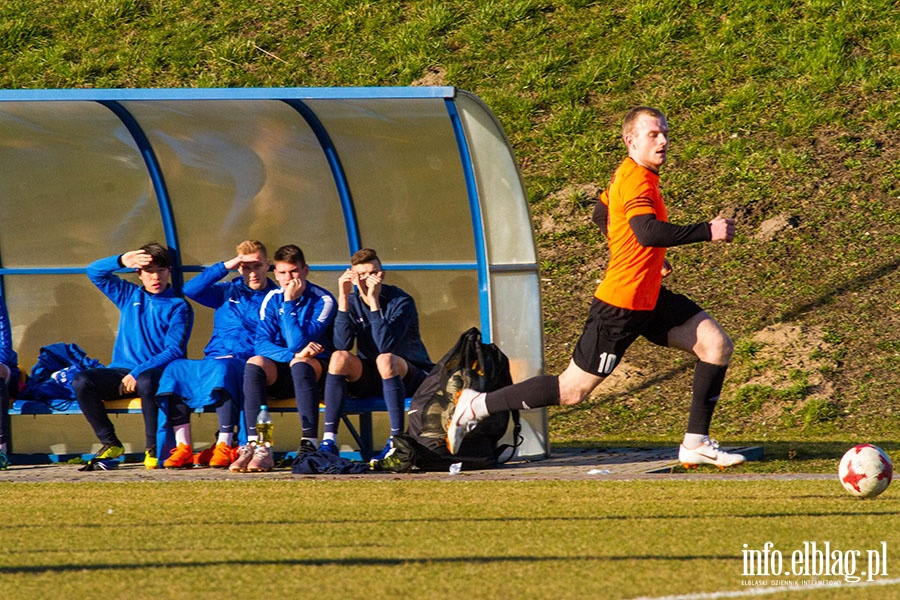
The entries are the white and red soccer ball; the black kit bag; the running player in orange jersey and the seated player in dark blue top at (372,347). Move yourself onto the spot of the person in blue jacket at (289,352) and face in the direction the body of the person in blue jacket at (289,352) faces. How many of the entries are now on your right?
0

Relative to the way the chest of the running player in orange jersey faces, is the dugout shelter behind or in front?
behind

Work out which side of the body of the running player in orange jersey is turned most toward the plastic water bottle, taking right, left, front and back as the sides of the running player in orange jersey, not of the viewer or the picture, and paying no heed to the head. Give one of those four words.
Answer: back

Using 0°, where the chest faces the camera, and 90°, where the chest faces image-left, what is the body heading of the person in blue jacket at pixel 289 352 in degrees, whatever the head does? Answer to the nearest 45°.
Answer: approximately 0°

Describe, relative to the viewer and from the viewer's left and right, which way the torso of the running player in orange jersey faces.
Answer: facing to the right of the viewer

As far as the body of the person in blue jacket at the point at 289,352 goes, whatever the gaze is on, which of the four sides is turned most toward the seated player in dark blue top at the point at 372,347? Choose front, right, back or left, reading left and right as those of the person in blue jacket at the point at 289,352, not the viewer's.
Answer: left

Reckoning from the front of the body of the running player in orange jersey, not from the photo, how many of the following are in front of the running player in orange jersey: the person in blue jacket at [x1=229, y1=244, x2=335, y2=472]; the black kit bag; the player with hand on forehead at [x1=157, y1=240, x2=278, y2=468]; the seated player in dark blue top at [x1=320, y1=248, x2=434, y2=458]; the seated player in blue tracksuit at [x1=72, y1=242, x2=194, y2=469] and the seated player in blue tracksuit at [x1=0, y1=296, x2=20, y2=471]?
0

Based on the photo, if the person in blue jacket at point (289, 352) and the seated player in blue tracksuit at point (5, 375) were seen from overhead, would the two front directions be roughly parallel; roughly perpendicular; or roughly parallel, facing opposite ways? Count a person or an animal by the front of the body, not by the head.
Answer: roughly parallel

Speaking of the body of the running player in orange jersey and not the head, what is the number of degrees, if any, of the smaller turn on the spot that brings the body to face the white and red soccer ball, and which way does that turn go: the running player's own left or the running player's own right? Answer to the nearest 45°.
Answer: approximately 45° to the running player's own right

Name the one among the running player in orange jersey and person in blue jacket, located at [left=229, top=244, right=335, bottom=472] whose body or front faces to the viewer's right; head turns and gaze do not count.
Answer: the running player in orange jersey

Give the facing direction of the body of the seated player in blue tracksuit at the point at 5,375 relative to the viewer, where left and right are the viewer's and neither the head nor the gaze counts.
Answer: facing the viewer

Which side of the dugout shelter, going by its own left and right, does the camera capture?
front

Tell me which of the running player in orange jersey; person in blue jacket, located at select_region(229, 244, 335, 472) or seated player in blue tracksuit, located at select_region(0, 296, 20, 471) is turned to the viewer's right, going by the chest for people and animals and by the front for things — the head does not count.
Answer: the running player in orange jersey

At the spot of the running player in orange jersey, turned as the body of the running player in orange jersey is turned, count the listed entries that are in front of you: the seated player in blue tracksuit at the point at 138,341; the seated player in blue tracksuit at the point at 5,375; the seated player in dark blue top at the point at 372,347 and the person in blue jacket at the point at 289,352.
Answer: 0

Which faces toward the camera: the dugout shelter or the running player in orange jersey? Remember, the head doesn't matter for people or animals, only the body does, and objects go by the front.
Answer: the dugout shelter
